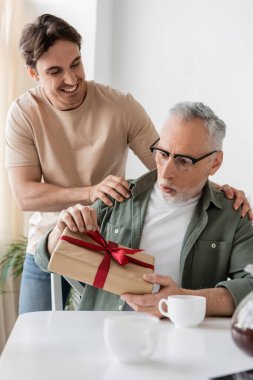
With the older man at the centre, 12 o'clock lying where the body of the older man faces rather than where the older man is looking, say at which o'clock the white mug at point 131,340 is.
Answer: The white mug is roughly at 11 o'clock from the older man.

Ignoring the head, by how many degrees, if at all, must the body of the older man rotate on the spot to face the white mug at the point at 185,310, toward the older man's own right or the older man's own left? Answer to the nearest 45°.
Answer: approximately 45° to the older man's own left

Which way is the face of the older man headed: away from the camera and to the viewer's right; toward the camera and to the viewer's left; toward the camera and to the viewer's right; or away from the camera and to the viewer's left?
toward the camera and to the viewer's left

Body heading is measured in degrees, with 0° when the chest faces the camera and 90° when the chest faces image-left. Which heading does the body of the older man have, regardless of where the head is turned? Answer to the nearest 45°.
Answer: approximately 45°

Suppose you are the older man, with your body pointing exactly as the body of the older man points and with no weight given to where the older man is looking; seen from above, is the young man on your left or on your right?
on your right

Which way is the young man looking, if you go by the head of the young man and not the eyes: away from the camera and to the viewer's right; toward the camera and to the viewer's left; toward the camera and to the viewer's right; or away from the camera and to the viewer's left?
toward the camera and to the viewer's right

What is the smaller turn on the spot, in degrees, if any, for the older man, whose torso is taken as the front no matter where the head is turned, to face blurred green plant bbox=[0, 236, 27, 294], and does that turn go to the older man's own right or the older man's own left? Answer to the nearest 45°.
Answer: approximately 90° to the older man's own right

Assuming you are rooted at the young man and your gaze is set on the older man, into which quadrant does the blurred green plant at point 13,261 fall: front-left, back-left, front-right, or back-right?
back-left
